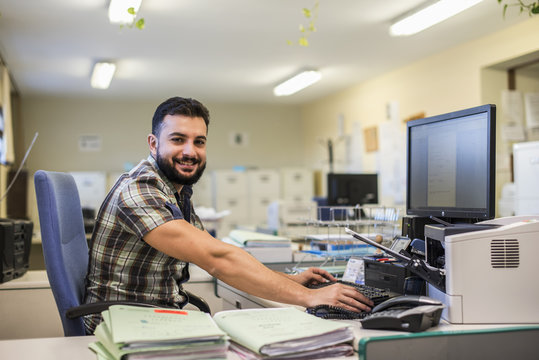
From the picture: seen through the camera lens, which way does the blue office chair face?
facing to the right of the viewer

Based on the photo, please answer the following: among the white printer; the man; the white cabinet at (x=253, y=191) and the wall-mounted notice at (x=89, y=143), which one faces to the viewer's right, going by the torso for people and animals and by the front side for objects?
the man

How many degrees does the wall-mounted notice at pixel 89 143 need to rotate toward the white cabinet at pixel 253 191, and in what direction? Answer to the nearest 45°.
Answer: approximately 90° to its left

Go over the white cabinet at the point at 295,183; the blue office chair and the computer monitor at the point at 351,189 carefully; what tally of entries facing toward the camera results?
2

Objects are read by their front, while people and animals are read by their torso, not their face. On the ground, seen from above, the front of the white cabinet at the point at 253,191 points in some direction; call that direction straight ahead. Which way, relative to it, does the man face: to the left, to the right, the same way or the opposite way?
to the left

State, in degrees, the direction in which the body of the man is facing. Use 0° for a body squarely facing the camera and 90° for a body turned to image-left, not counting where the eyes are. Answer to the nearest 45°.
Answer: approximately 270°

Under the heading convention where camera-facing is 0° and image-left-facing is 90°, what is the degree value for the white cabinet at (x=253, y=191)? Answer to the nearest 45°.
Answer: approximately 0°

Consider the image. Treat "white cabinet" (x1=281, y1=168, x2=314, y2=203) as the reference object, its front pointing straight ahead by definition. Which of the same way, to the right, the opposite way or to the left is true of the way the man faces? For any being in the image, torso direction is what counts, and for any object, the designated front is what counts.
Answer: to the left

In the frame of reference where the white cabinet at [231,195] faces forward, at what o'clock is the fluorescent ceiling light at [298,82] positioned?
The fluorescent ceiling light is roughly at 11 o'clock from the white cabinet.
